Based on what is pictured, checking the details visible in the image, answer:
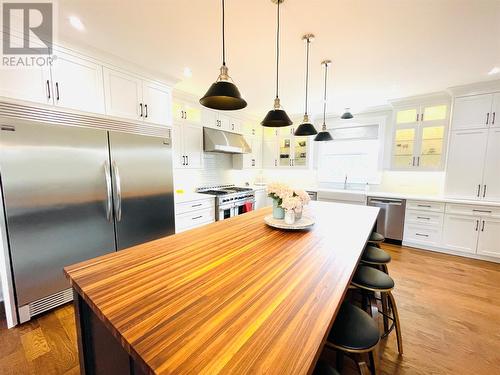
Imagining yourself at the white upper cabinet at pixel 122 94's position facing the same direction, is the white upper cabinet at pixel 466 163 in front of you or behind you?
in front

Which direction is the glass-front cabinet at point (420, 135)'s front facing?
toward the camera

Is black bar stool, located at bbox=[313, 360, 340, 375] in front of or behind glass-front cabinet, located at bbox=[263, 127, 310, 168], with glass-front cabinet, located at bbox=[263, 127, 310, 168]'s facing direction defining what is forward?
in front

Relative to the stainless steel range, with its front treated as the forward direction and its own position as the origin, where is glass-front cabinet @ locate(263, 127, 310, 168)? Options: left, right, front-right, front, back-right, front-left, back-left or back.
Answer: left

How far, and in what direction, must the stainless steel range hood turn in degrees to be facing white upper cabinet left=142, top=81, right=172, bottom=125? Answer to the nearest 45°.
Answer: approximately 90° to its right

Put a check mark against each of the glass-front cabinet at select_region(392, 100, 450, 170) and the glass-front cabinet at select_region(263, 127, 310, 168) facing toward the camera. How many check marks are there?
2

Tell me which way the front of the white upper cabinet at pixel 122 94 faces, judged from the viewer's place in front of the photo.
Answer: facing the viewer and to the right of the viewer

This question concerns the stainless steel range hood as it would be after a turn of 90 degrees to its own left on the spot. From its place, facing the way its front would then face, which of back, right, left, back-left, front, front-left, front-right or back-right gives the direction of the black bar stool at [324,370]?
back-right

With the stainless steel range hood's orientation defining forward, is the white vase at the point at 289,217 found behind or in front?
in front

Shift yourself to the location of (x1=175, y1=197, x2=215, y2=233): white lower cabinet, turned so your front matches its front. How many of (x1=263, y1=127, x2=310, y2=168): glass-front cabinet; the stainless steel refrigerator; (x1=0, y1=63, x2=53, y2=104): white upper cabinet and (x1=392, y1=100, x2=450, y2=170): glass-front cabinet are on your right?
2

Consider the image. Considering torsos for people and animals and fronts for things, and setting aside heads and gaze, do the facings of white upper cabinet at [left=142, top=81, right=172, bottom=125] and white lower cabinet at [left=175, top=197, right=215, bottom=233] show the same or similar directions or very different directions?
same or similar directions

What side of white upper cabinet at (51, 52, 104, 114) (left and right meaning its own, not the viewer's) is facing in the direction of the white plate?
front

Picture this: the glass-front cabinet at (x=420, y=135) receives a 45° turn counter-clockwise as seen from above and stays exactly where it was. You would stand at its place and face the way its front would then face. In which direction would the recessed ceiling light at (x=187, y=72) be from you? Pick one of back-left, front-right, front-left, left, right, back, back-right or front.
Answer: right

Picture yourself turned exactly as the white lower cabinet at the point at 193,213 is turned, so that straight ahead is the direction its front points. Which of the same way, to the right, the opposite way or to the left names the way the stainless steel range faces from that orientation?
the same way

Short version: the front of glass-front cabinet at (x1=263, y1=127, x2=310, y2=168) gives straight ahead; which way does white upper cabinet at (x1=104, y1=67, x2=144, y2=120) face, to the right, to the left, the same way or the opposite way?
to the left
